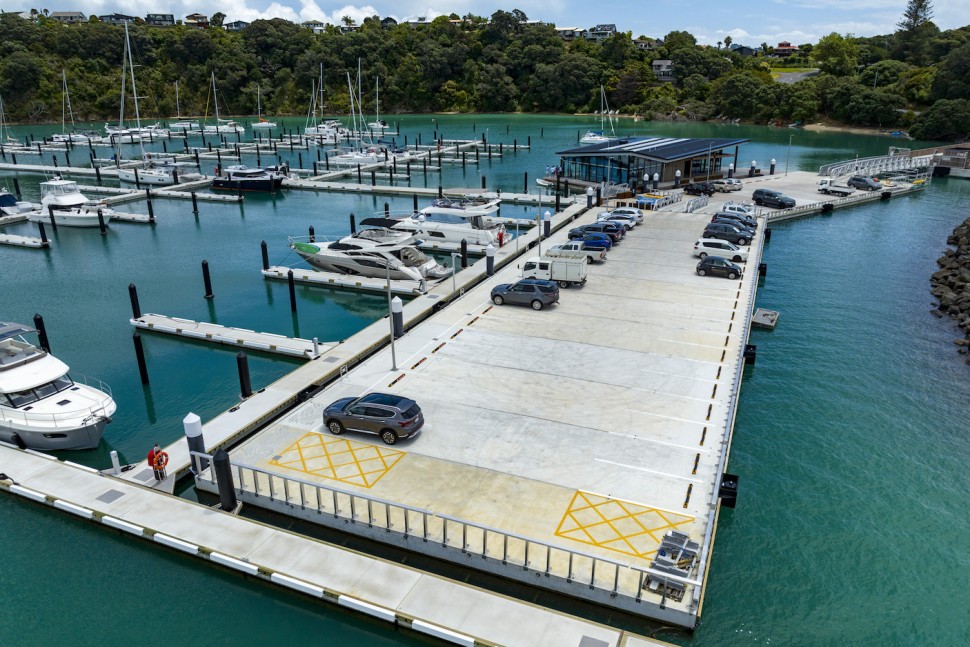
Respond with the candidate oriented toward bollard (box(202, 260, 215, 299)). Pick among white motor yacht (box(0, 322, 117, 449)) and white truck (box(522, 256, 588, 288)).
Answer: the white truck

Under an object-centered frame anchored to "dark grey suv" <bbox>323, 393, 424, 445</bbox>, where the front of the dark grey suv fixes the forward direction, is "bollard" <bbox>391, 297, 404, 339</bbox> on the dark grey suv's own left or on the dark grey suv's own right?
on the dark grey suv's own right

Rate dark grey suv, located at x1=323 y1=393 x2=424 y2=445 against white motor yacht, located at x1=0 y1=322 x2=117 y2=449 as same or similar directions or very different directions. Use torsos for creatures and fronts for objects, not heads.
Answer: very different directions

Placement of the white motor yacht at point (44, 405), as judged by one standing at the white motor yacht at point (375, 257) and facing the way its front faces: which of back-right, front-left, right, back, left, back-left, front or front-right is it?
left

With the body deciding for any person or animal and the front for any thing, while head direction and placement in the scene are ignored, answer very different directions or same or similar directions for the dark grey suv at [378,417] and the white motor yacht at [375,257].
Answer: same or similar directions

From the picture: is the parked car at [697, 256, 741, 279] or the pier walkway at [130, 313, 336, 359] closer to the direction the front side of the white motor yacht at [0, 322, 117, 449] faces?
the parked car

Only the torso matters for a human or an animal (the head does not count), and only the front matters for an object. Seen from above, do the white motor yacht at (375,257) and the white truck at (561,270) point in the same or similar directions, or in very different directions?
same or similar directions

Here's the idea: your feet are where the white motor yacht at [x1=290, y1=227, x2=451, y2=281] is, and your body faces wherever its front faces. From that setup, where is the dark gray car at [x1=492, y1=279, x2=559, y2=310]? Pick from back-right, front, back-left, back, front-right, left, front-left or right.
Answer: back

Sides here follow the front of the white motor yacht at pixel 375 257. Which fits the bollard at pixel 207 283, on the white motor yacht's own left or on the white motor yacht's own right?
on the white motor yacht's own left

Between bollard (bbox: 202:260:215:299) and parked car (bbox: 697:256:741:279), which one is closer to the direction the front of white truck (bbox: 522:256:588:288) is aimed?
the bollard

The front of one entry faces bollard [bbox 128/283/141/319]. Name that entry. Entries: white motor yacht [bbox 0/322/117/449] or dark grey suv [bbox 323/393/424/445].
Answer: the dark grey suv

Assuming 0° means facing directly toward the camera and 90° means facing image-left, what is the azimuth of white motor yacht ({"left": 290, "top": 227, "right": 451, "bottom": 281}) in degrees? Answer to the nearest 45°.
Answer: approximately 135°

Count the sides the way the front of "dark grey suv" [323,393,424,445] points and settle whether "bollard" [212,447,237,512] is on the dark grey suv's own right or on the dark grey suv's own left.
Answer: on the dark grey suv's own left

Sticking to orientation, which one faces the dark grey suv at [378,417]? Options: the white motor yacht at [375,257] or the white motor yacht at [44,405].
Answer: the white motor yacht at [44,405]

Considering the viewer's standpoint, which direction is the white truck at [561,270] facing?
facing to the left of the viewer

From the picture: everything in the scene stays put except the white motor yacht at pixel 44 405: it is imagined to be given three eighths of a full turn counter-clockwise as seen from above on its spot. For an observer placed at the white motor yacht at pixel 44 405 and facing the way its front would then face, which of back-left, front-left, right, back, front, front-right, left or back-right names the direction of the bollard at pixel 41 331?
front

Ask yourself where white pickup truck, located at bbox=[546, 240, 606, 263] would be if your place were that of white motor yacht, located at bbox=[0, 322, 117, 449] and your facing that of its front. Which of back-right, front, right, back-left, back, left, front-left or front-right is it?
front-left

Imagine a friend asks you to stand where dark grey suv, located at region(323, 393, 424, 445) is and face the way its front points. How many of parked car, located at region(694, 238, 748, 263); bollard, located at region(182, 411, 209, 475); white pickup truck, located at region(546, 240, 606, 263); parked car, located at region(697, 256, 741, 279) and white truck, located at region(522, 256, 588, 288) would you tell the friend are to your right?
4

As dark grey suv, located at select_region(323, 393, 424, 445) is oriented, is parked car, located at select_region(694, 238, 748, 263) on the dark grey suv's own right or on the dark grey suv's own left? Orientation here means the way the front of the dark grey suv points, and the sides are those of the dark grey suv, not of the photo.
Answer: on the dark grey suv's own right

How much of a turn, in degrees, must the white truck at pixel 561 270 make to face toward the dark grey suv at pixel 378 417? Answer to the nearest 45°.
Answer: approximately 90° to its left
